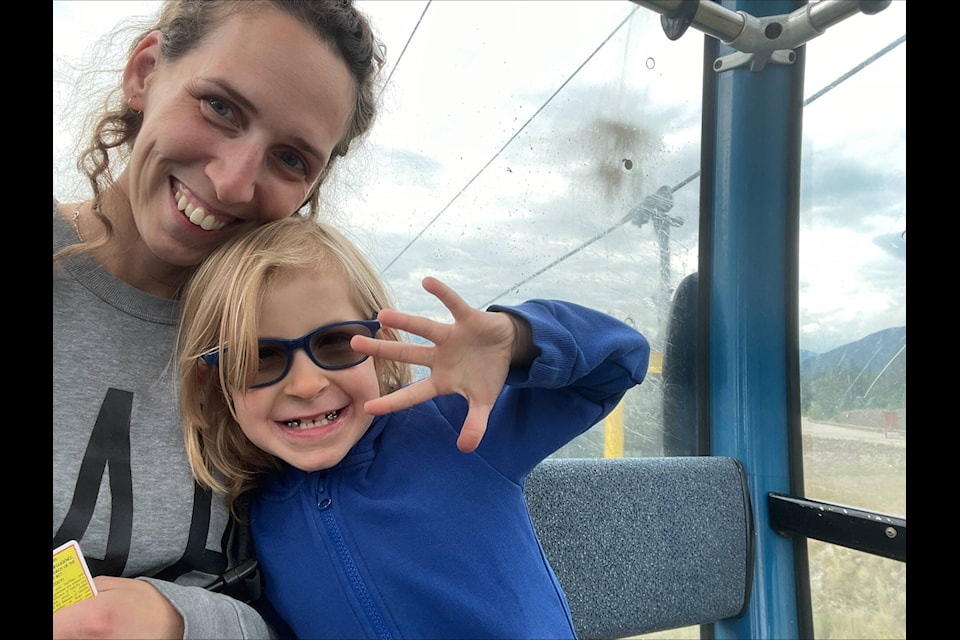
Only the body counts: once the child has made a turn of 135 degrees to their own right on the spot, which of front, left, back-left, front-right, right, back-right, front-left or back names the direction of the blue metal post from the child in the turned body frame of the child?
right

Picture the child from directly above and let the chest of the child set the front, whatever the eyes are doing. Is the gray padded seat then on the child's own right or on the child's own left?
on the child's own left

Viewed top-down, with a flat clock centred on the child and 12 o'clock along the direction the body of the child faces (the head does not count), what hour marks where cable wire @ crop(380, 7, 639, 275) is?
The cable wire is roughly at 7 o'clock from the child.

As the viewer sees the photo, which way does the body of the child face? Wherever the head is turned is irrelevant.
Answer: toward the camera

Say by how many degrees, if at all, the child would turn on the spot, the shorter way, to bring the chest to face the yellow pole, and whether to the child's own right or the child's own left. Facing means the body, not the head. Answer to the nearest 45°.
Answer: approximately 135° to the child's own left
